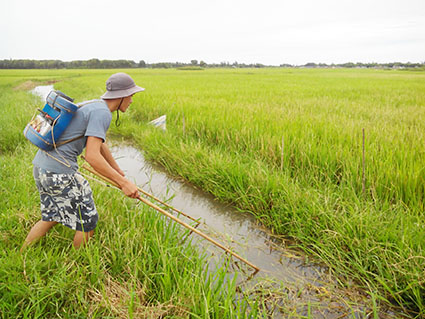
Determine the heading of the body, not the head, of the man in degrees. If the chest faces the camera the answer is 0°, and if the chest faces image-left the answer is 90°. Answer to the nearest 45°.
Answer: approximately 270°

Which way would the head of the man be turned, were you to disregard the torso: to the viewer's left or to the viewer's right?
to the viewer's right
